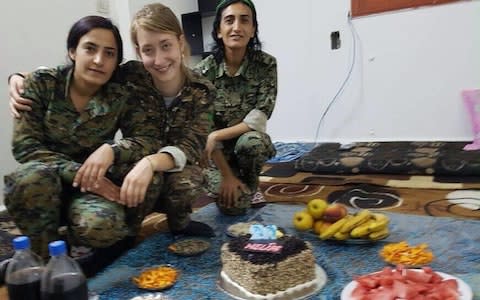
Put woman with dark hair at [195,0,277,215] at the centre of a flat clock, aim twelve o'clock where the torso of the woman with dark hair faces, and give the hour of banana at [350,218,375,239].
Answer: The banana is roughly at 11 o'clock from the woman with dark hair.

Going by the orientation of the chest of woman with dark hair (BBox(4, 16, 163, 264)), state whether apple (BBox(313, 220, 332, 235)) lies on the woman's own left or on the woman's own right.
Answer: on the woman's own left

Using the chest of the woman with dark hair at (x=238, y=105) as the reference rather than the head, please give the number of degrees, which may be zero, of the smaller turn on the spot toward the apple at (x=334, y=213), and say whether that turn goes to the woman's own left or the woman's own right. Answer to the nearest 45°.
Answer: approximately 45° to the woman's own left

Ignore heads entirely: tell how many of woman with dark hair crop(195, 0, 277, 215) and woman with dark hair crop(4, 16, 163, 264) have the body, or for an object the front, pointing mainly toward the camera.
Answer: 2

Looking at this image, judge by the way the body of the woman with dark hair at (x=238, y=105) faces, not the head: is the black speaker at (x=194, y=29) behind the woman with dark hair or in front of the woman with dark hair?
behind

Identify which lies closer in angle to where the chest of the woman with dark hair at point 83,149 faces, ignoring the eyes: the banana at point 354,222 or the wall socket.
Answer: the banana

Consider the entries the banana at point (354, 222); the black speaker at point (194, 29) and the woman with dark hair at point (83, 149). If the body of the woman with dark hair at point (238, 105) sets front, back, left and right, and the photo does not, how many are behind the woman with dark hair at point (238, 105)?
1

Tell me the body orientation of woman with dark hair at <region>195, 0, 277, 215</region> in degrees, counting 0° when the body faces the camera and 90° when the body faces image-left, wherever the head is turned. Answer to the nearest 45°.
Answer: approximately 0°
